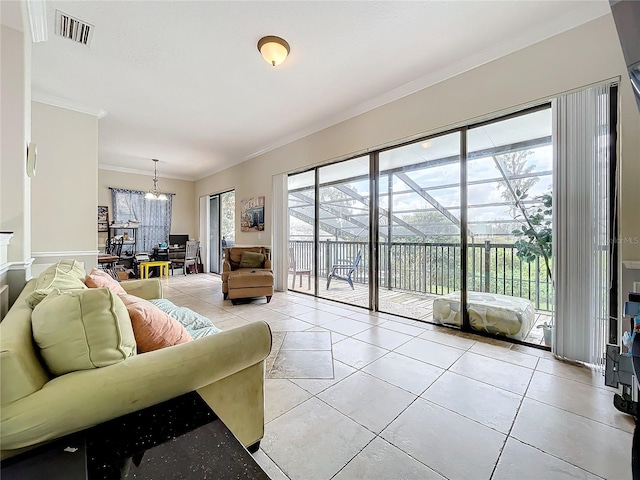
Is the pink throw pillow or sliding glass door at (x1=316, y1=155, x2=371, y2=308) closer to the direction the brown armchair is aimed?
the pink throw pillow

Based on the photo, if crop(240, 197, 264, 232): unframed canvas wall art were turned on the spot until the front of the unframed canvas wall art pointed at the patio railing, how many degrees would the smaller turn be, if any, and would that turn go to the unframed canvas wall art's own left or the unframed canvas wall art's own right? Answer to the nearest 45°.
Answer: approximately 90° to the unframed canvas wall art's own left

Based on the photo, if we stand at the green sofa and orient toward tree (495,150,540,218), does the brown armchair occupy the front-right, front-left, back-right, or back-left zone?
front-left

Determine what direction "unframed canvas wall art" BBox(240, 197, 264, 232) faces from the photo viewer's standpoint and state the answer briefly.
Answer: facing the viewer and to the left of the viewer

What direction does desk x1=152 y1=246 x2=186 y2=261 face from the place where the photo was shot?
facing the viewer

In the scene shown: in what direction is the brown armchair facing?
toward the camera

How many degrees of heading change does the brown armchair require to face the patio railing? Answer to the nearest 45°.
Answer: approximately 45° to its left

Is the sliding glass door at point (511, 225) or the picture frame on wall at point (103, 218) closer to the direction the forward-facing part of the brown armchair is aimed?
the sliding glass door

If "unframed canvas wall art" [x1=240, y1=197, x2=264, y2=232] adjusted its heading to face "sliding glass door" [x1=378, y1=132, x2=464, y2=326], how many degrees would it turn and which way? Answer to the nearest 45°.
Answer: approximately 90° to its left

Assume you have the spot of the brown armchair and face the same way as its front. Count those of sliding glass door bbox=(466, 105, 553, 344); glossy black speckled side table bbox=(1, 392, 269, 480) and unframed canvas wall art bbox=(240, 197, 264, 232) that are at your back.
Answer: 1

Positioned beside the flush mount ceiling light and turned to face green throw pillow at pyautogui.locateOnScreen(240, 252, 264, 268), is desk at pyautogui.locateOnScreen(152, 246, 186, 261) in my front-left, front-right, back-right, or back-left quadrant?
front-left
